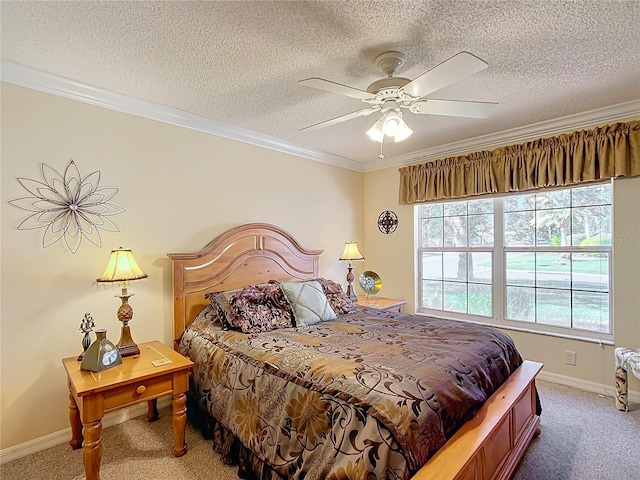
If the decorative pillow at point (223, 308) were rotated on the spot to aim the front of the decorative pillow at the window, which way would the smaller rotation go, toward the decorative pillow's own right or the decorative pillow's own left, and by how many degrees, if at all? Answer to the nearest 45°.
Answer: approximately 45° to the decorative pillow's own left

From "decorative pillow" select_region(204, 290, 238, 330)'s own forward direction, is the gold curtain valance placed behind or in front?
in front

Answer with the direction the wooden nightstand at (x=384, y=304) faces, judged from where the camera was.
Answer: facing the viewer and to the right of the viewer

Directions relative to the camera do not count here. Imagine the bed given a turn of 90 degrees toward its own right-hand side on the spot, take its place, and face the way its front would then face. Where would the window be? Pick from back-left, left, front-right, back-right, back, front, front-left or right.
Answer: back

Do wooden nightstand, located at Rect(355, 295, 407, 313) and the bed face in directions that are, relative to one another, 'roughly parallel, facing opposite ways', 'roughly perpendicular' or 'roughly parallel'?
roughly parallel

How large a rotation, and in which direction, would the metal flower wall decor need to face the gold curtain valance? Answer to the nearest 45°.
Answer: approximately 45° to its left

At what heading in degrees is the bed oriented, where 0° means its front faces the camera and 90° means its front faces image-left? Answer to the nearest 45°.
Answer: approximately 315°

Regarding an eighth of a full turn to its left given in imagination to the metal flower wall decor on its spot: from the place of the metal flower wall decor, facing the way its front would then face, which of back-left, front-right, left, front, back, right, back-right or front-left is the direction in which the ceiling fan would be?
front

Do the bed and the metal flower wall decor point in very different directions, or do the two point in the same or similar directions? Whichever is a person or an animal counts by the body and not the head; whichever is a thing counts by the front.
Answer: same or similar directions

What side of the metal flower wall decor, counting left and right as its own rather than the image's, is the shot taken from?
front

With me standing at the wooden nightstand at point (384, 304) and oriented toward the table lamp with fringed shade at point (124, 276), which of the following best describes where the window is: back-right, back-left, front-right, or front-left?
back-left

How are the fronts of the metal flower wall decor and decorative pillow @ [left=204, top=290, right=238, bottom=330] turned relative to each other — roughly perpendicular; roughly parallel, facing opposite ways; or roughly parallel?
roughly parallel
